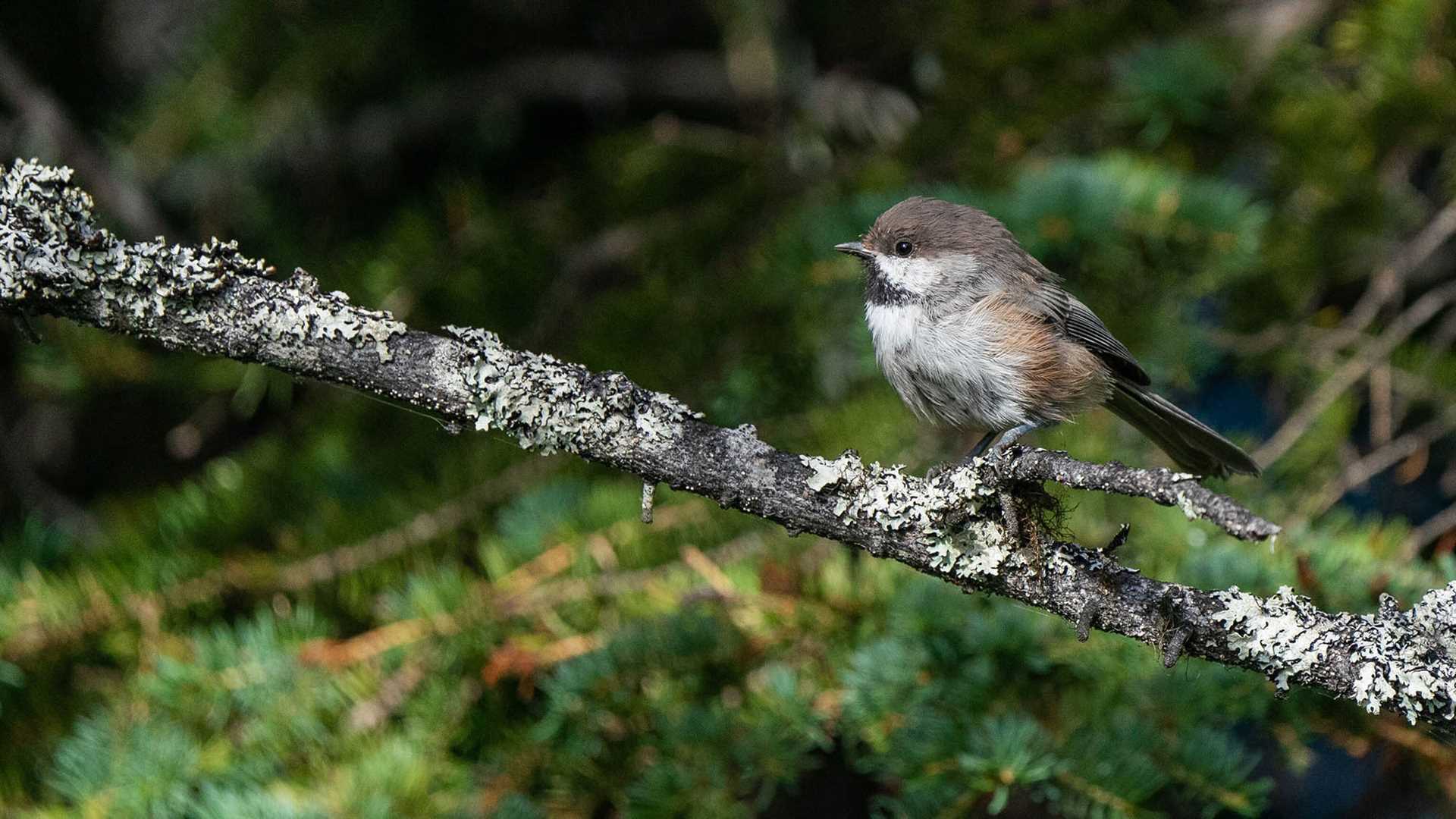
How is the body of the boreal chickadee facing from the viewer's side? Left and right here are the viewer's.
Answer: facing to the left of the viewer
